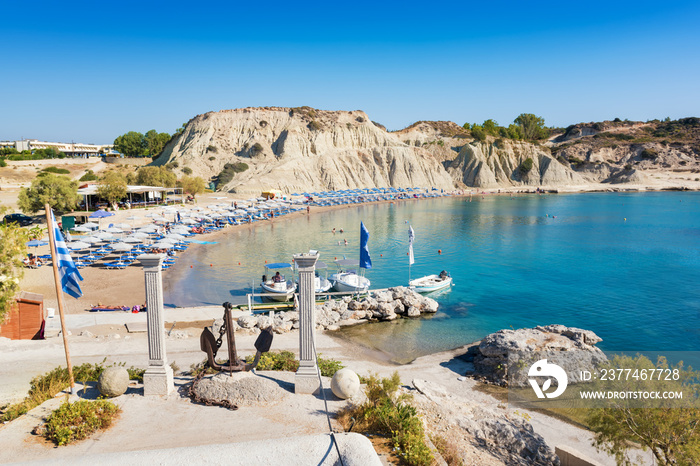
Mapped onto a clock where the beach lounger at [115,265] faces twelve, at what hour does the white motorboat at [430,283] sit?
The white motorboat is roughly at 1 o'clock from the beach lounger.

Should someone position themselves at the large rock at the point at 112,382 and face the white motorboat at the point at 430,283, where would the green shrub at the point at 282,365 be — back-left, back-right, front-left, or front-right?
front-right

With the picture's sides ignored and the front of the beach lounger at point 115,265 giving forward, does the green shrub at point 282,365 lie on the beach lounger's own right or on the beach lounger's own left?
on the beach lounger's own right

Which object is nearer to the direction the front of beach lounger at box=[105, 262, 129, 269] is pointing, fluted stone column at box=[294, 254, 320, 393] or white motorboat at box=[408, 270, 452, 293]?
the white motorboat

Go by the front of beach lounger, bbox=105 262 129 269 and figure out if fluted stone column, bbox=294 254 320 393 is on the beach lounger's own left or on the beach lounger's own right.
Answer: on the beach lounger's own right

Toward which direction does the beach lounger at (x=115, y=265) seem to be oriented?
to the viewer's right

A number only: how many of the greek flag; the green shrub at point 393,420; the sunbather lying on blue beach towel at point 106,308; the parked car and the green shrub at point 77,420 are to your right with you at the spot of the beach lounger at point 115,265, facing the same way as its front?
4

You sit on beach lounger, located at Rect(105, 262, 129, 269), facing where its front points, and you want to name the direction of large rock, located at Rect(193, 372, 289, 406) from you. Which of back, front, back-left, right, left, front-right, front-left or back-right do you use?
right

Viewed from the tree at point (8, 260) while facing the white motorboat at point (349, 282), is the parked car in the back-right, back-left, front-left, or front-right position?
front-left

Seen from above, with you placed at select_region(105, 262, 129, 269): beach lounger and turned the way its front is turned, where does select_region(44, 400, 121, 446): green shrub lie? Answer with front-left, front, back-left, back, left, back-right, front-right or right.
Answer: right

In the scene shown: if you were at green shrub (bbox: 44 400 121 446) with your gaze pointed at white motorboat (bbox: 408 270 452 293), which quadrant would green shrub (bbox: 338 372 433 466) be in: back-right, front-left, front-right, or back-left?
front-right

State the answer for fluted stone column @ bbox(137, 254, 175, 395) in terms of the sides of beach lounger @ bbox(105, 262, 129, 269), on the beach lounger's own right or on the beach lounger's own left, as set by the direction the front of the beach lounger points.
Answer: on the beach lounger's own right

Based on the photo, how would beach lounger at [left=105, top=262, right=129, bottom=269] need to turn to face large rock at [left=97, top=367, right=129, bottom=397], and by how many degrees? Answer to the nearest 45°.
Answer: approximately 90° to its right

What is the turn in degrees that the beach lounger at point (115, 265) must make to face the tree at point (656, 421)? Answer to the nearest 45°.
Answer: approximately 90° to its right

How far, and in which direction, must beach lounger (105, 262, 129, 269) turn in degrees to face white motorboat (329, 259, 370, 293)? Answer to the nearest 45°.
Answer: approximately 45° to its right
